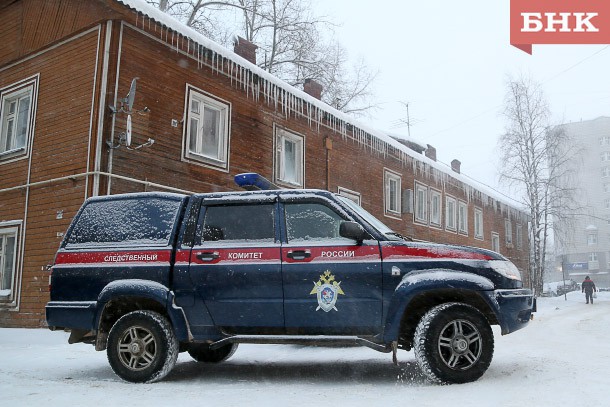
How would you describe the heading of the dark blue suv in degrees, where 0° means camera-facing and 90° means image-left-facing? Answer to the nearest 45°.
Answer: approximately 270°
